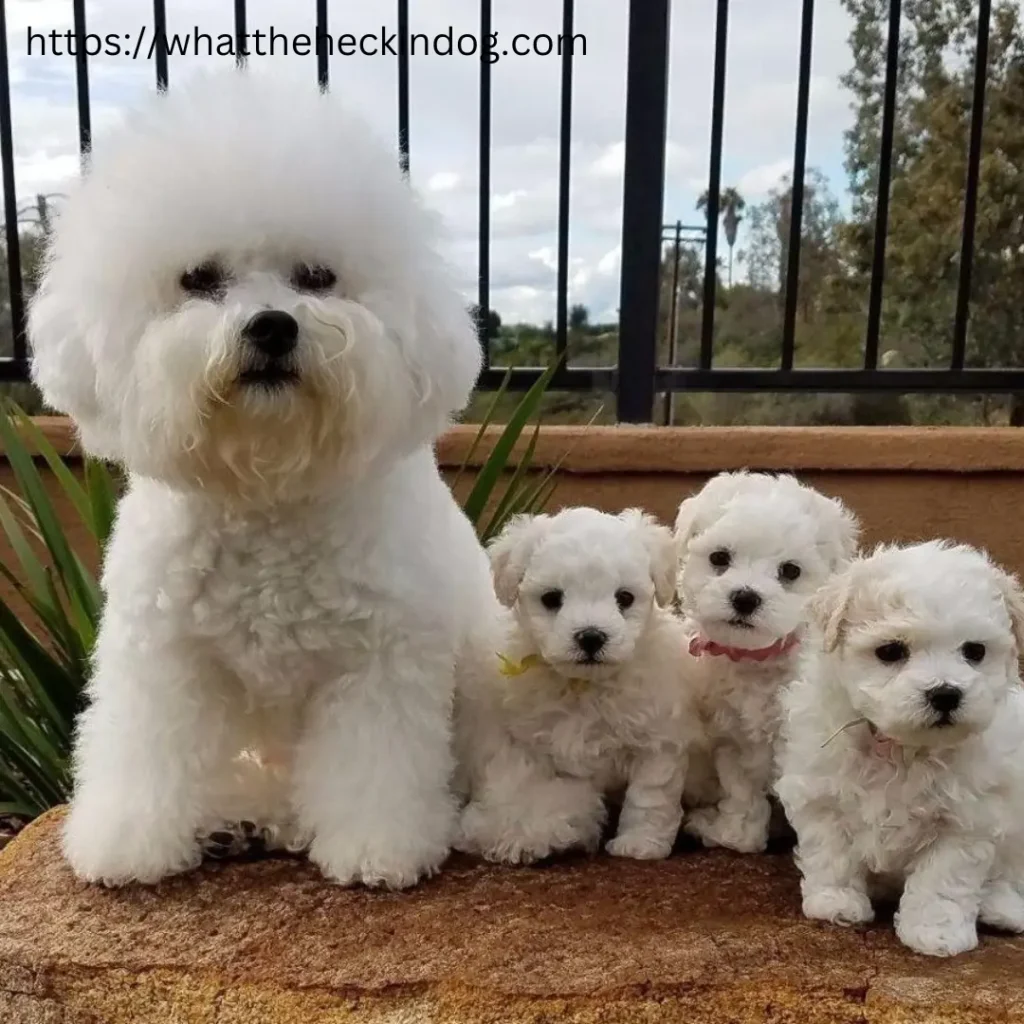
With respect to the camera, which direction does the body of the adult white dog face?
toward the camera

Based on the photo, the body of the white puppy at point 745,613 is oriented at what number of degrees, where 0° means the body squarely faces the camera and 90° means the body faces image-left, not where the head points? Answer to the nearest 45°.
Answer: approximately 0°

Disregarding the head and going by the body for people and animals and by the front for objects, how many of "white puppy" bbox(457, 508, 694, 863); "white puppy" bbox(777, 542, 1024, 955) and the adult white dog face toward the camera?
3

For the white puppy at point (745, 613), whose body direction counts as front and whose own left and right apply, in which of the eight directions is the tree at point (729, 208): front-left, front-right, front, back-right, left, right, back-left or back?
back

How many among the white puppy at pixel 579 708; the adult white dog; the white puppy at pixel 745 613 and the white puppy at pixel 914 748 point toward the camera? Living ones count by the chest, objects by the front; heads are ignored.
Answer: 4

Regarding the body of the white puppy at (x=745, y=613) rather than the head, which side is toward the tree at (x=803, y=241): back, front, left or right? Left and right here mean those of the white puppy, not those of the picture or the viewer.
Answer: back

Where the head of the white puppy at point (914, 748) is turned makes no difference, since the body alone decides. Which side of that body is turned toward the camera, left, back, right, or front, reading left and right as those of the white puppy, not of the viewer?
front
